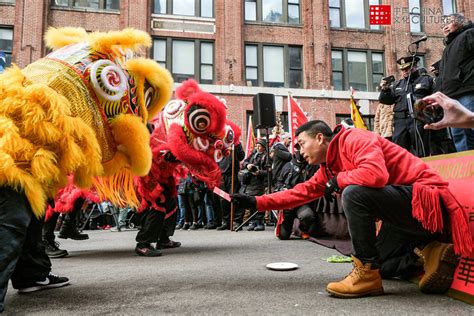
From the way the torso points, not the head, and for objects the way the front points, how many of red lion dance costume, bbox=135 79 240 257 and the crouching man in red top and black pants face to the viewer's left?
1

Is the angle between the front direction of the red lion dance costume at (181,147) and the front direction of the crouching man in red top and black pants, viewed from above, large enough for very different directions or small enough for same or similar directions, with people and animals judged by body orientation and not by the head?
very different directions

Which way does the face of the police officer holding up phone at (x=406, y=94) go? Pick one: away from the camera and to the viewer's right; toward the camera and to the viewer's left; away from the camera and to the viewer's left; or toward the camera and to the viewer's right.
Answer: toward the camera and to the viewer's left

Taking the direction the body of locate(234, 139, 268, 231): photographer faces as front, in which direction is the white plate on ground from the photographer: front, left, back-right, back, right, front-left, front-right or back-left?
front-left

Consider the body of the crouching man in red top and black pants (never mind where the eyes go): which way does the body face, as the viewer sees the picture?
to the viewer's left

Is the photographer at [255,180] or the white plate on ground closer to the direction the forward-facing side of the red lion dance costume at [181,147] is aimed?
the white plate on ground

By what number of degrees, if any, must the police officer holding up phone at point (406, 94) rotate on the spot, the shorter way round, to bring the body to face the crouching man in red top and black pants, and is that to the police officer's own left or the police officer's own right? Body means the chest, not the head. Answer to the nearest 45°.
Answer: approximately 45° to the police officer's own left

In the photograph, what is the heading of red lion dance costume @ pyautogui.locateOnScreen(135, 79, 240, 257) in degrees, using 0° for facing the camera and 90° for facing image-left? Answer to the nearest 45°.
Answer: approximately 315°

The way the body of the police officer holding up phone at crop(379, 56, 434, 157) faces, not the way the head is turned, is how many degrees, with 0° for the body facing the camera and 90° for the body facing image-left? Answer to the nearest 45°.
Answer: approximately 45°

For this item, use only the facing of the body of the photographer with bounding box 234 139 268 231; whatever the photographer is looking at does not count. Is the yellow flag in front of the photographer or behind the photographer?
behind

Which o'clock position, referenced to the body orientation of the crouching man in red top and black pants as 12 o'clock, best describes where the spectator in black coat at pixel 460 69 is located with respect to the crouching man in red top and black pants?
The spectator in black coat is roughly at 4 o'clock from the crouching man in red top and black pants.

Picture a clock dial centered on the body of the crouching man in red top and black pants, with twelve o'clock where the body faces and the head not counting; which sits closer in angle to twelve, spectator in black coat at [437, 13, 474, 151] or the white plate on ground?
the white plate on ground

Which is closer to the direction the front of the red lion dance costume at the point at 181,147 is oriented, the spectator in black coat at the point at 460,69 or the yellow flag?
the spectator in black coat

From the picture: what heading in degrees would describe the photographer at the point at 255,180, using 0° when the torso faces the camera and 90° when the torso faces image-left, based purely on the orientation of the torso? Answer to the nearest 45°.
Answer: approximately 45°

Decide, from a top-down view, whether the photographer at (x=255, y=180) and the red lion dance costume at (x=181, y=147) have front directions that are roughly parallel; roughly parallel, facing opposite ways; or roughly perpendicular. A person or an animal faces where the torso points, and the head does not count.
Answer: roughly perpendicular
